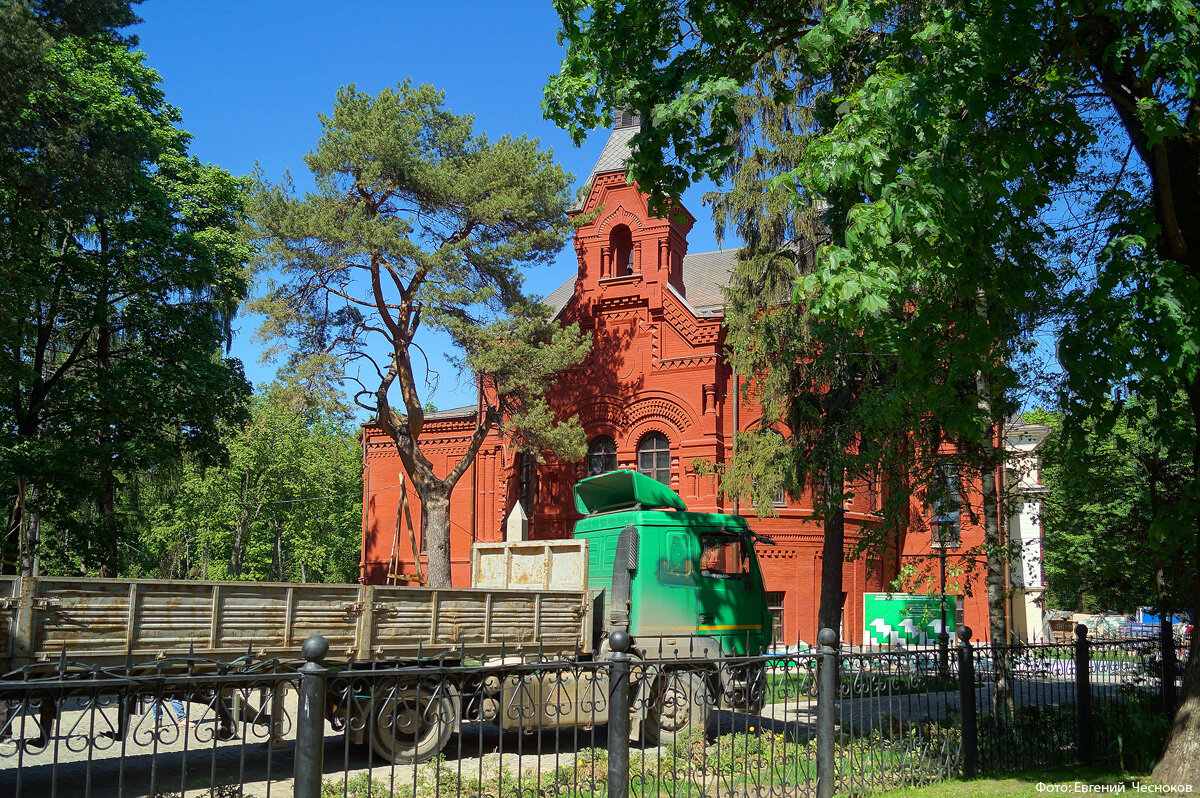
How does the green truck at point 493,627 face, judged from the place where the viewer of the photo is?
facing away from the viewer and to the right of the viewer

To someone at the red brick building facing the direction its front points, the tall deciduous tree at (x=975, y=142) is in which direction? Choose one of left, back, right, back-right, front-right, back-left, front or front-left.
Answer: front-left

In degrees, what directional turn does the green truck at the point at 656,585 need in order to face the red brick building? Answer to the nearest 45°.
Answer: approximately 45° to its left
